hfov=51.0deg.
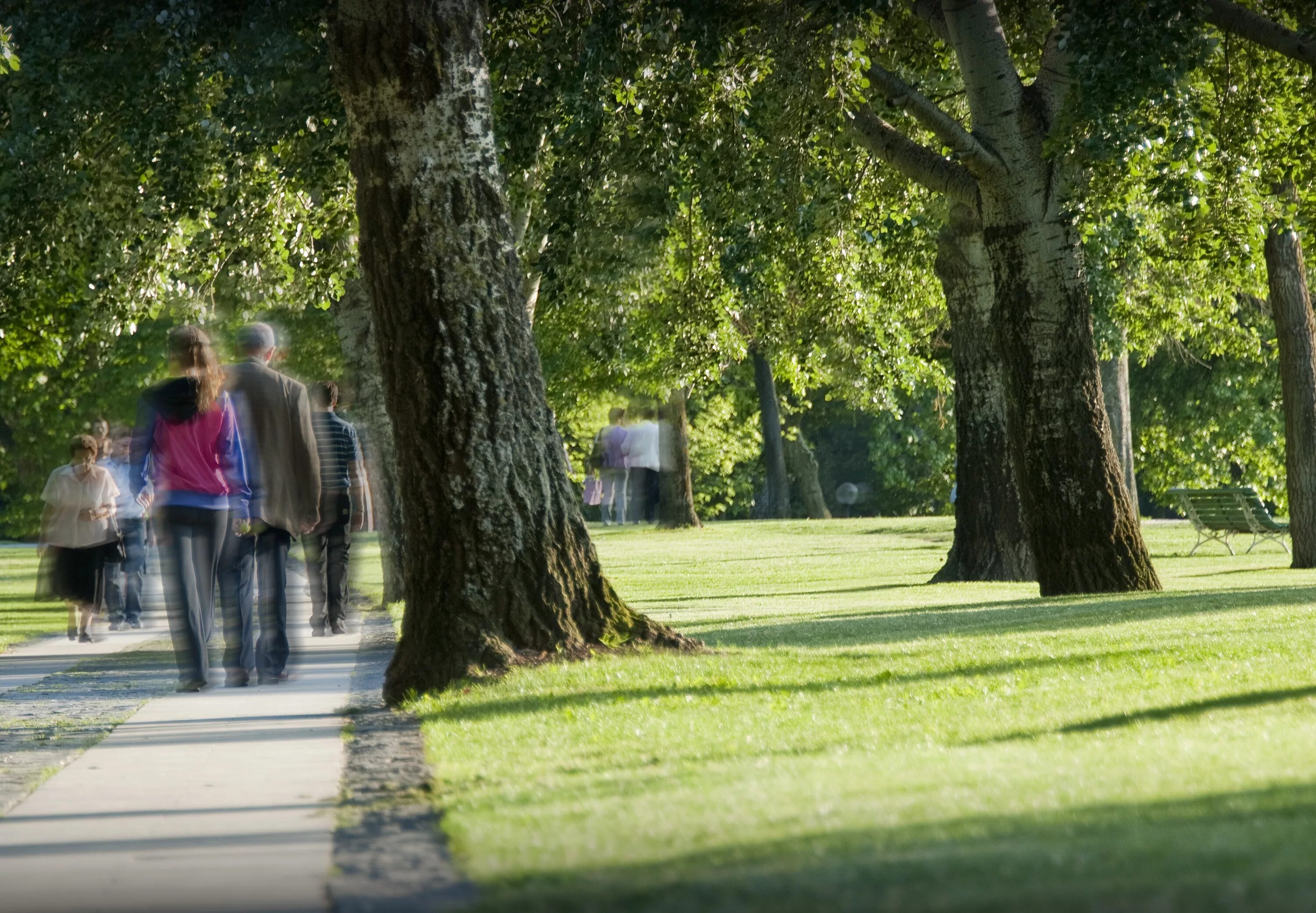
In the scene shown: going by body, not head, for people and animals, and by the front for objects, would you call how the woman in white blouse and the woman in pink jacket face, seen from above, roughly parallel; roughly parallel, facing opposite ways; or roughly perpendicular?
roughly parallel, facing opposite ways

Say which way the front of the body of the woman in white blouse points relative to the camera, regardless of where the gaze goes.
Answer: toward the camera

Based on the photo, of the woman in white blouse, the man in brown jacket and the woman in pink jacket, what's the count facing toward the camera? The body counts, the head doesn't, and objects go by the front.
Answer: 1

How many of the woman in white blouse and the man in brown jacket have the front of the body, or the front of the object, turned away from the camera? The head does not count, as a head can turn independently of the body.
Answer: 1

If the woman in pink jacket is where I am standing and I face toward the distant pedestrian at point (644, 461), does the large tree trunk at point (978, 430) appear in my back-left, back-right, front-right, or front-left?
front-right

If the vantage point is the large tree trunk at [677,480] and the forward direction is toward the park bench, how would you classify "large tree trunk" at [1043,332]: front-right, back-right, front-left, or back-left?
front-right

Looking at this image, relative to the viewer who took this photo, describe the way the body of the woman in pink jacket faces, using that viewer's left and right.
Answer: facing away from the viewer

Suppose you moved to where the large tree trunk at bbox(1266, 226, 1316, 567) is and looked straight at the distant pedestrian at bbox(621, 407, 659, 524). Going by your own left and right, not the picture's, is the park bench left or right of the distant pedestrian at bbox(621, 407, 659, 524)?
right

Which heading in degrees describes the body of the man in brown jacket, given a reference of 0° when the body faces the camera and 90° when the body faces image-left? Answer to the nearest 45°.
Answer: approximately 180°

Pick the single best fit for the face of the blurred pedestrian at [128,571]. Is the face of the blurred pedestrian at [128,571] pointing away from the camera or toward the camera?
toward the camera

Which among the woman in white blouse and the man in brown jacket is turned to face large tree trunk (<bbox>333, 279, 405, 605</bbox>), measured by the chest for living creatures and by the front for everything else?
the man in brown jacket

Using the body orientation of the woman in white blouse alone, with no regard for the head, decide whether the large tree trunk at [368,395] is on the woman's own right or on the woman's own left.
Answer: on the woman's own left

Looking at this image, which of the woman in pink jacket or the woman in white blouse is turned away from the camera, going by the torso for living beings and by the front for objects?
the woman in pink jacket

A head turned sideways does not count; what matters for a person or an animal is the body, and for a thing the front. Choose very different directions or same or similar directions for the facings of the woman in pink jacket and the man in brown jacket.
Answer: same or similar directions
